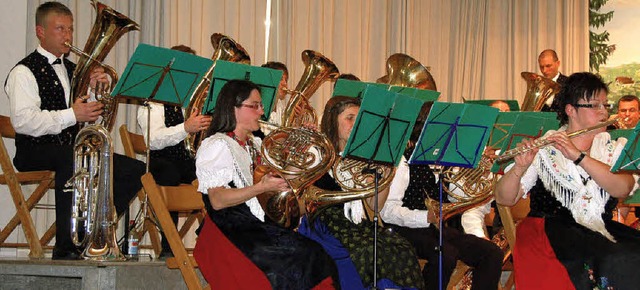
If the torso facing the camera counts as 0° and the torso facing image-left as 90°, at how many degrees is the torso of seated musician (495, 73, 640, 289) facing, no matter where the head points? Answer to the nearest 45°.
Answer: approximately 315°

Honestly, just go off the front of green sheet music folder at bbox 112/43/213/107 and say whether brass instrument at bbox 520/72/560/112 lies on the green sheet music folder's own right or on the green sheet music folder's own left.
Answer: on the green sheet music folder's own right

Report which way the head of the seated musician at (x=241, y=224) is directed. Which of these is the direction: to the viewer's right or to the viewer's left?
to the viewer's right

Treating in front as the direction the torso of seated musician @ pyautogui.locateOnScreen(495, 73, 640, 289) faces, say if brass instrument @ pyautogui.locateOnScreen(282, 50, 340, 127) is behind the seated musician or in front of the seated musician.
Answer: behind

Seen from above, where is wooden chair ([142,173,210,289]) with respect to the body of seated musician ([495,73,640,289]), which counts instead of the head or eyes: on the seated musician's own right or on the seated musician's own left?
on the seated musician's own right

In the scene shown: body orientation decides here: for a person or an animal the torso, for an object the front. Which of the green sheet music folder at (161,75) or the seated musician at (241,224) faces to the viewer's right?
the seated musician

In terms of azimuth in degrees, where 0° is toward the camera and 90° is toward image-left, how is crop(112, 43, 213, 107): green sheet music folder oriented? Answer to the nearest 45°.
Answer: approximately 135°

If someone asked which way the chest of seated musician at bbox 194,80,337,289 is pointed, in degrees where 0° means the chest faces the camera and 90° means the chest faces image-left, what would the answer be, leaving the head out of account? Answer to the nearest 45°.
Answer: approximately 270°

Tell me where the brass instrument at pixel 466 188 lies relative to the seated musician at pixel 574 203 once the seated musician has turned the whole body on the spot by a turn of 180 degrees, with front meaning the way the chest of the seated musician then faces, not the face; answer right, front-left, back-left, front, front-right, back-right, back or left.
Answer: front

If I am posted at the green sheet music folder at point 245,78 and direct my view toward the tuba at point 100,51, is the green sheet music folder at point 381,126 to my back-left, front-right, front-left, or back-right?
back-left

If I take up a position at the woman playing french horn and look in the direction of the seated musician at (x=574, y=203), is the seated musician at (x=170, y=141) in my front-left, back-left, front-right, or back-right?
back-left

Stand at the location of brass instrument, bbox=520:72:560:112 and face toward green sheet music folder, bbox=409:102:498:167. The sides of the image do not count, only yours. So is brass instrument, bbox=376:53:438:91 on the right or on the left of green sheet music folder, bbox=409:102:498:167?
right
